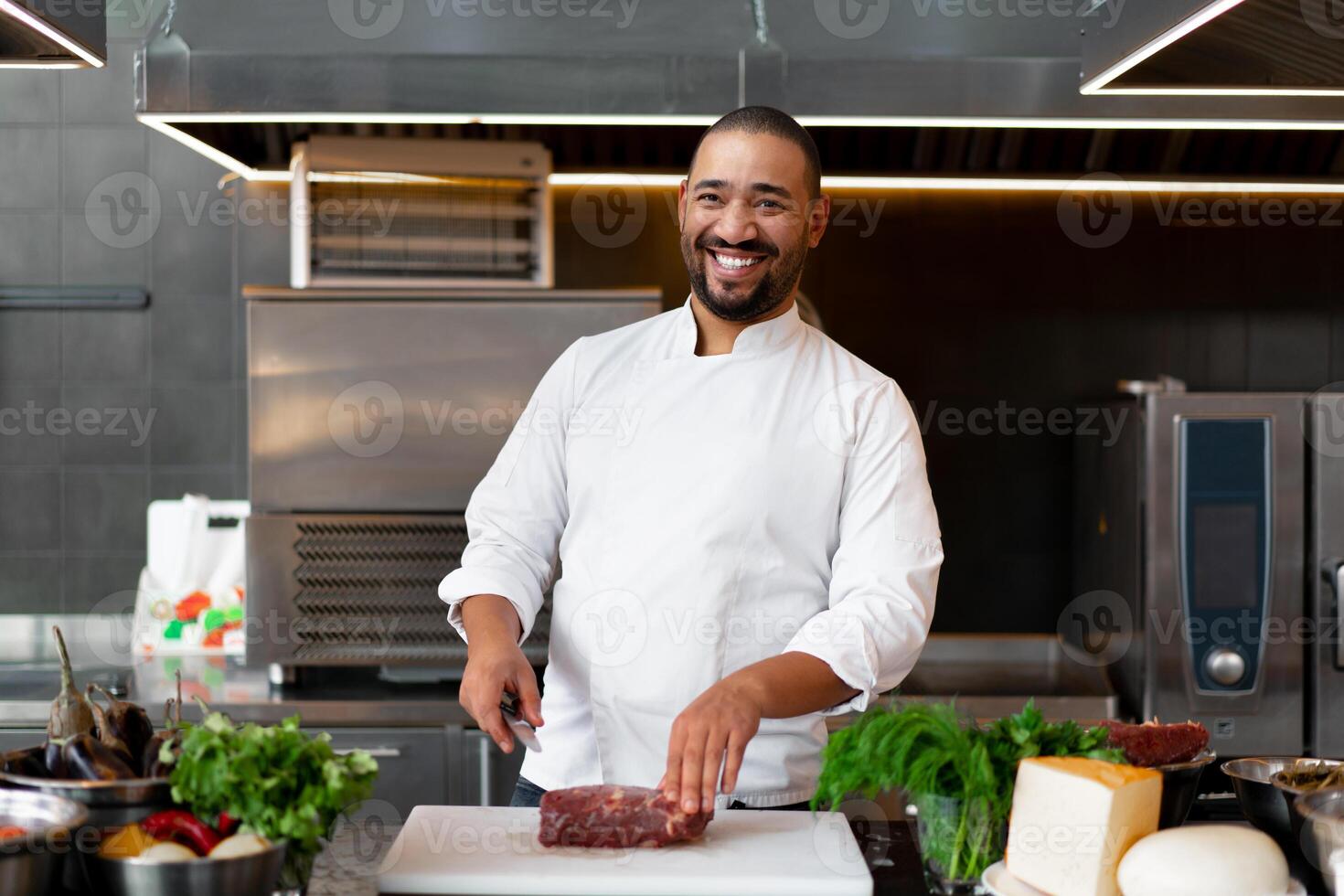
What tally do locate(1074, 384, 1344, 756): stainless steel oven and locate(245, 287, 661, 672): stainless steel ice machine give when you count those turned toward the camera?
2

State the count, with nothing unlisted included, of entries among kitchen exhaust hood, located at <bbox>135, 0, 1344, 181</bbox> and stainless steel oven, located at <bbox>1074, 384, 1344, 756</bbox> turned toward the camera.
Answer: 2

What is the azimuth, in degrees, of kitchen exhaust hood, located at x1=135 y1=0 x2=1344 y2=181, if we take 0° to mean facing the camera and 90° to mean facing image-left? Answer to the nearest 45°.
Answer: approximately 0°

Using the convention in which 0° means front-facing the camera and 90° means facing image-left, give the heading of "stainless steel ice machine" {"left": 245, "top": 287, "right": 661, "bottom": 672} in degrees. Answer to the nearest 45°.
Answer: approximately 0°

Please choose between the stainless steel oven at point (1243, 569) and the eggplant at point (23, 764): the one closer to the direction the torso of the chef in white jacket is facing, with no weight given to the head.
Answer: the eggplant
